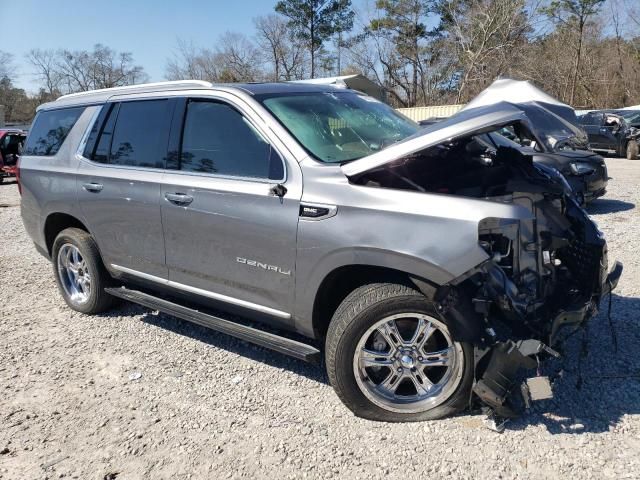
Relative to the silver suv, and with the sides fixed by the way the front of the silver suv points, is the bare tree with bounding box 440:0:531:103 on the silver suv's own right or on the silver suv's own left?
on the silver suv's own left

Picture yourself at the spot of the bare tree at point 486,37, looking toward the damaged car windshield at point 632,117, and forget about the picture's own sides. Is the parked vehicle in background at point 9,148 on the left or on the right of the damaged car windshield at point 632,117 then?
right

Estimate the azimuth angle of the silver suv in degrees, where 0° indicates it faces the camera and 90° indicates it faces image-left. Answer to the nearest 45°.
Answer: approximately 315°

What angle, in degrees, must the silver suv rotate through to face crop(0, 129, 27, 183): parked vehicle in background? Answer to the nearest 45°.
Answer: approximately 180°

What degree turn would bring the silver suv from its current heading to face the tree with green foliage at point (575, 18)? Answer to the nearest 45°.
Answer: approximately 90° to its left

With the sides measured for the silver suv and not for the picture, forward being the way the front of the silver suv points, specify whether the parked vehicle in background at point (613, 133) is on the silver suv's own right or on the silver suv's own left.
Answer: on the silver suv's own left
